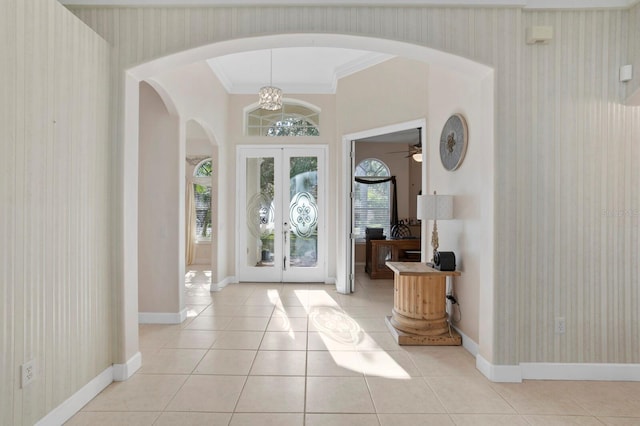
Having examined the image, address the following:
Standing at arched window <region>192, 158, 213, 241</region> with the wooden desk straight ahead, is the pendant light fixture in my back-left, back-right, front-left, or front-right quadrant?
front-right

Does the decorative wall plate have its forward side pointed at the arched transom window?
no

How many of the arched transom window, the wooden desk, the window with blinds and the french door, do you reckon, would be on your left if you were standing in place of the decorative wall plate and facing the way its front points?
0

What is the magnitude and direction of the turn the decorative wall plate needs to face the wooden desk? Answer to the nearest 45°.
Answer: approximately 135° to its right

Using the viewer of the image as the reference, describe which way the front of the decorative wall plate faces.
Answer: facing the viewer and to the left of the viewer

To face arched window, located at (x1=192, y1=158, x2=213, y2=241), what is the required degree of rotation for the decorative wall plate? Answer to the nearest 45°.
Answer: approximately 90° to its right
